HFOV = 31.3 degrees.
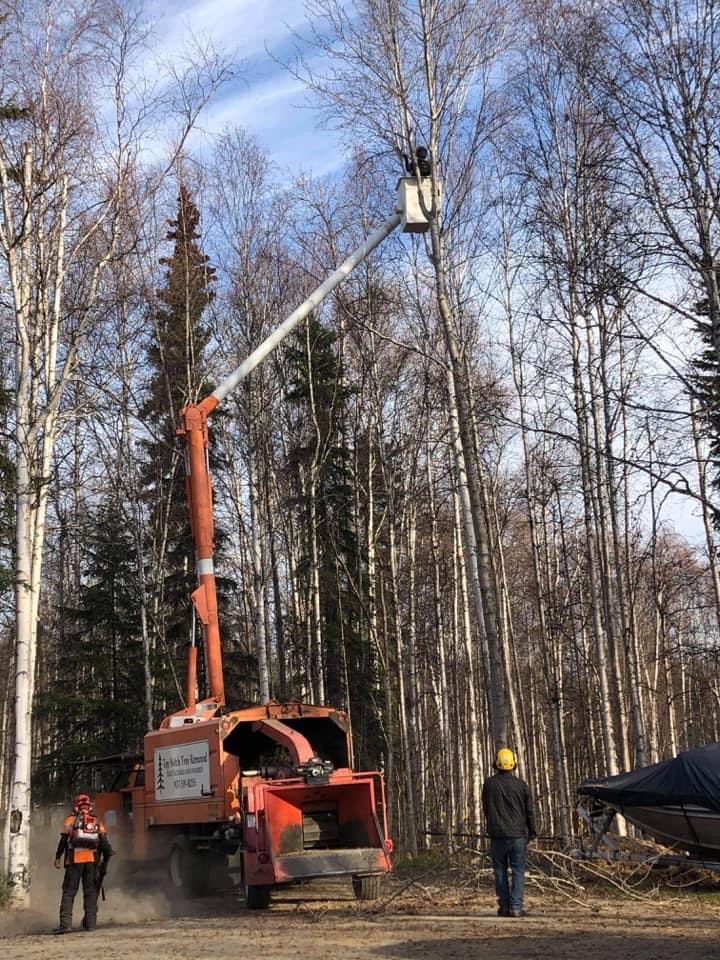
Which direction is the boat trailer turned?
to the viewer's left

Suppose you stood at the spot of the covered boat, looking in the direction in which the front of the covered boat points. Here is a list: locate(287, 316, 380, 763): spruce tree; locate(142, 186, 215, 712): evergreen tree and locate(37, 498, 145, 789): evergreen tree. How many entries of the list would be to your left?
0

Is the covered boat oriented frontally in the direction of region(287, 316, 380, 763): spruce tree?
no

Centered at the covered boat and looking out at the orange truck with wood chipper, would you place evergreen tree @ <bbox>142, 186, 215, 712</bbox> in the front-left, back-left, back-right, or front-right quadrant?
front-right

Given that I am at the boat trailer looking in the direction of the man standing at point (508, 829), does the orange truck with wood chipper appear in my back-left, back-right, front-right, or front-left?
front-right

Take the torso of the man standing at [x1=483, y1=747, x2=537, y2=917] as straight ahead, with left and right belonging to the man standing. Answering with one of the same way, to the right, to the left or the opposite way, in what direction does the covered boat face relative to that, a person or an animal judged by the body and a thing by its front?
to the left

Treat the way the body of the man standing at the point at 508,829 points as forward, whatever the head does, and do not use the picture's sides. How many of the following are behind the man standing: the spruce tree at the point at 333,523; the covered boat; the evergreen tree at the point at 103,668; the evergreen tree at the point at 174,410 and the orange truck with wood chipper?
0

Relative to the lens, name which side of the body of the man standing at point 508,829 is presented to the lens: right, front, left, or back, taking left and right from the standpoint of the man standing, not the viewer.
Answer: back

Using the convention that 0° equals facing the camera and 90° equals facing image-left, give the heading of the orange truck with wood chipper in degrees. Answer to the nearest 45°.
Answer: approximately 135°

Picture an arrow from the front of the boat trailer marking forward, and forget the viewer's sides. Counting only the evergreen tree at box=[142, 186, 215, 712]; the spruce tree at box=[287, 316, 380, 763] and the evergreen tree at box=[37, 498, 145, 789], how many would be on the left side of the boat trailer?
0

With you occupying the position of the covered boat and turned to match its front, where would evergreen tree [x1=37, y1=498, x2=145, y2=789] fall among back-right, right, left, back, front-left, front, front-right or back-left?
front-right

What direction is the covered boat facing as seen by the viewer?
to the viewer's left

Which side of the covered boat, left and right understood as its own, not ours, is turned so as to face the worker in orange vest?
front

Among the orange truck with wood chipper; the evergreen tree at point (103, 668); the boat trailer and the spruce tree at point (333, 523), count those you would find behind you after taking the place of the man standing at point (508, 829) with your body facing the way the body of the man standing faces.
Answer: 0

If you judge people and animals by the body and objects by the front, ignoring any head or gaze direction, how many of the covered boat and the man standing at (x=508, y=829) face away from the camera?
1

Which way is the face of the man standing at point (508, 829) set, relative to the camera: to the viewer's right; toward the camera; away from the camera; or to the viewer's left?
away from the camera
